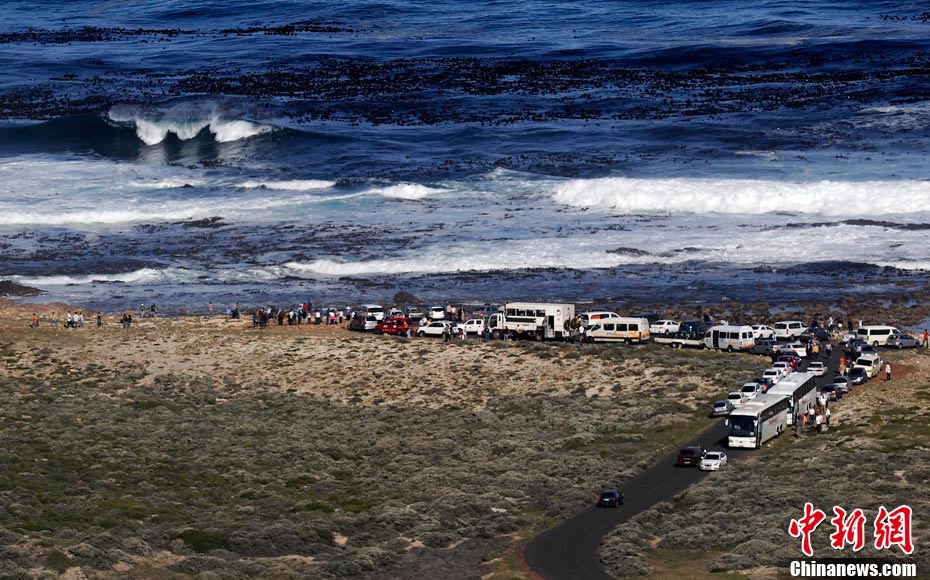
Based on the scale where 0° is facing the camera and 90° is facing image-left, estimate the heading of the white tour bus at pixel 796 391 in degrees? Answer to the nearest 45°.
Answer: approximately 45°

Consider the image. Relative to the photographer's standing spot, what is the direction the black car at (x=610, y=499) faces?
facing away from the viewer and to the right of the viewer

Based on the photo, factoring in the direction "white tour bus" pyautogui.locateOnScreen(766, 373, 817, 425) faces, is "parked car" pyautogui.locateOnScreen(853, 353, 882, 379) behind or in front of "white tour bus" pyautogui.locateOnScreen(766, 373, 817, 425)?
behind

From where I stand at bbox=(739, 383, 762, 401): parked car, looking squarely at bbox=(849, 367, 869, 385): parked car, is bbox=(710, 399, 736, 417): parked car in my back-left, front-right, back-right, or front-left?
back-right

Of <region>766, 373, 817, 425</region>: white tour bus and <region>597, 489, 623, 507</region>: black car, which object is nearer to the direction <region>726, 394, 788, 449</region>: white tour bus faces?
the black car

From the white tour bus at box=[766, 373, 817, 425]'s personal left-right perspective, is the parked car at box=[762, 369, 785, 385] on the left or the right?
on its right

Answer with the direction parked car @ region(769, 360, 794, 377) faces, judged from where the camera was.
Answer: facing away from the viewer and to the right of the viewer

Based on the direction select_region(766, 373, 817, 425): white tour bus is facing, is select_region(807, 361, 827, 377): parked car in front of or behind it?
behind

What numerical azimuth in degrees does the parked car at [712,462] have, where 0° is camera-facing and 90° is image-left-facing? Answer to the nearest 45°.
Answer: approximately 45°

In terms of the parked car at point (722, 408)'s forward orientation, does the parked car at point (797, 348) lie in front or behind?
in front

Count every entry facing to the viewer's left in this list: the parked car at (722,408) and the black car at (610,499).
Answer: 0
